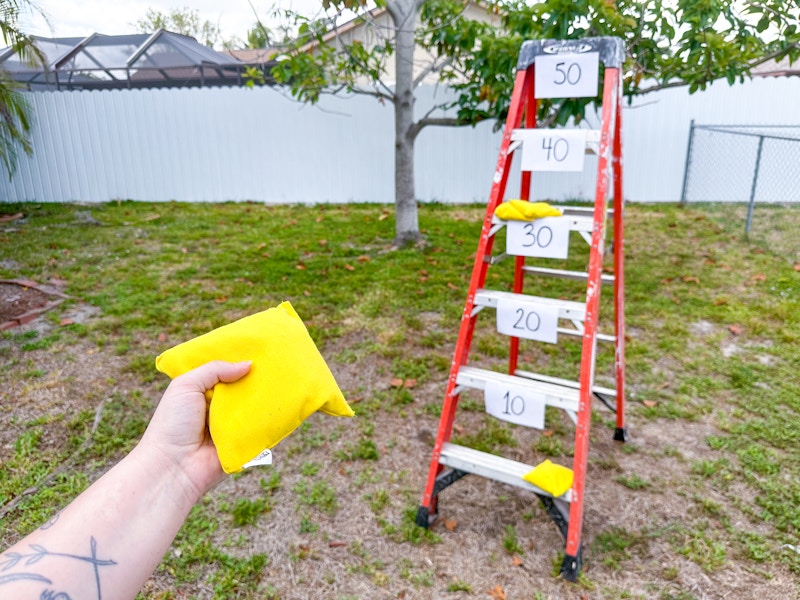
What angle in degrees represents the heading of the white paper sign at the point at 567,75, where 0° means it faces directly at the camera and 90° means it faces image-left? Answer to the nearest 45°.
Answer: approximately 0°

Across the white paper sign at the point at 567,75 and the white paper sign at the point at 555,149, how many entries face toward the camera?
2

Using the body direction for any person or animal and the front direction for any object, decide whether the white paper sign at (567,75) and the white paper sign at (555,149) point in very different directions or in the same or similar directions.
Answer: same or similar directions

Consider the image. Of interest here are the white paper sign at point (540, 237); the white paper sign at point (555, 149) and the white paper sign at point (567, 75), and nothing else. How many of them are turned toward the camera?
3

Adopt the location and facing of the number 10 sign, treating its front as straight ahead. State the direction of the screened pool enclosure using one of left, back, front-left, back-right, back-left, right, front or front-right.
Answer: right

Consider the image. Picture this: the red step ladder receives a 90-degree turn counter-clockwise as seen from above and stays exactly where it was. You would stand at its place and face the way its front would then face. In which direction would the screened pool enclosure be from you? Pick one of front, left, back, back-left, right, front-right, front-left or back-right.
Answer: back

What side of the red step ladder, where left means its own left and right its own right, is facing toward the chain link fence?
back

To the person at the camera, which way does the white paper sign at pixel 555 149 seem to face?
facing the viewer

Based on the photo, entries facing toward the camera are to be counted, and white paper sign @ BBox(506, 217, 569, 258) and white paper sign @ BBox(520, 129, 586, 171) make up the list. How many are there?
2

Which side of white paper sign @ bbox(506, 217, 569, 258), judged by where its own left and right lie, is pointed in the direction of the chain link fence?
back

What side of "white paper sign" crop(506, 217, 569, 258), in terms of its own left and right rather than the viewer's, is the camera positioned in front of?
front

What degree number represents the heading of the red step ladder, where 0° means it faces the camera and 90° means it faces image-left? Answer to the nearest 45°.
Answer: approximately 45°
